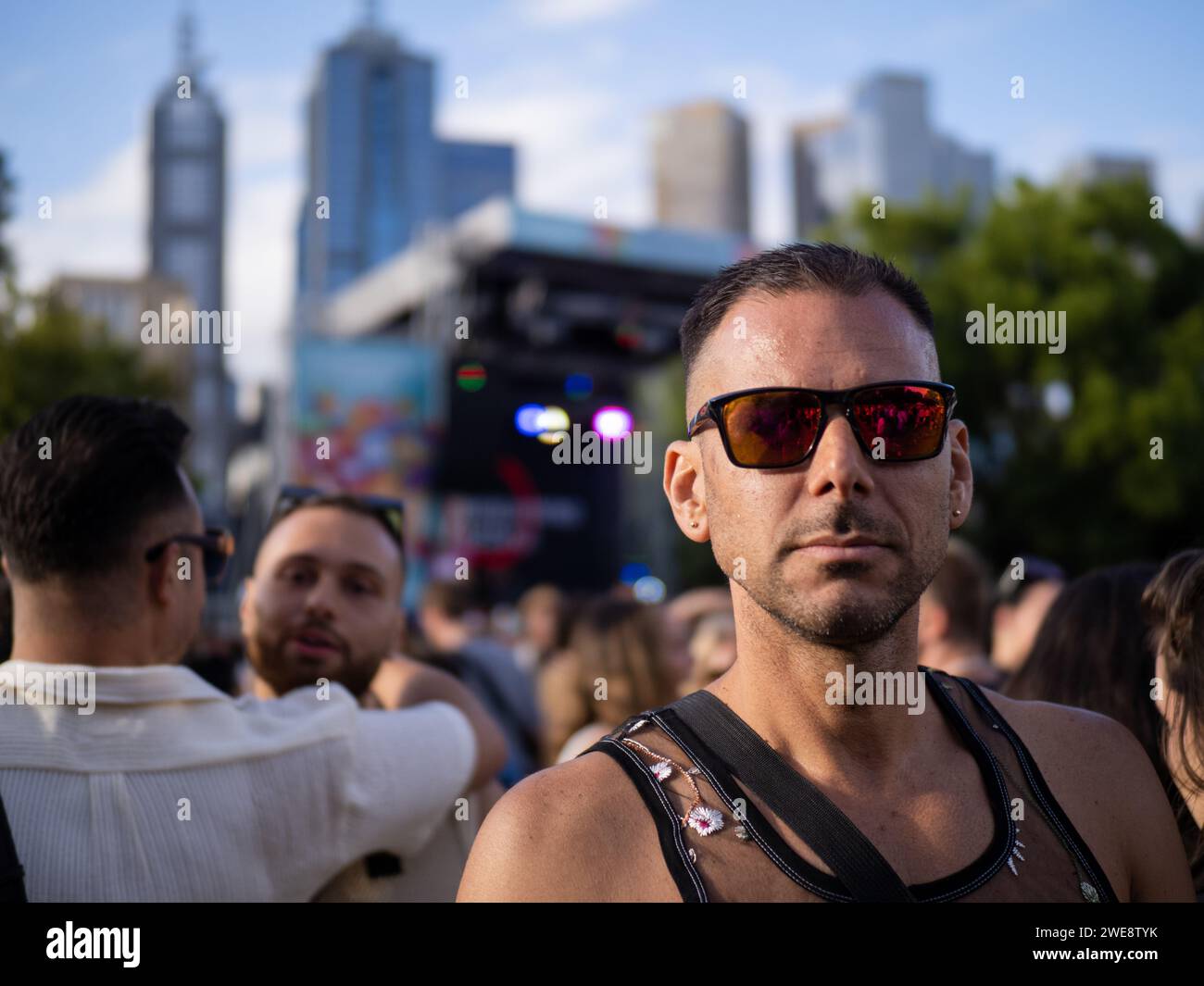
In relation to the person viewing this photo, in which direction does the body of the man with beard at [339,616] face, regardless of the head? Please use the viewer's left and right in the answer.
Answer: facing the viewer

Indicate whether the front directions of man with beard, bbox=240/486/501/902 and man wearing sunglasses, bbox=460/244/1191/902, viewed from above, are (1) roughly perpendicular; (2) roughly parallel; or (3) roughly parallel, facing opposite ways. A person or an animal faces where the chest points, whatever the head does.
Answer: roughly parallel

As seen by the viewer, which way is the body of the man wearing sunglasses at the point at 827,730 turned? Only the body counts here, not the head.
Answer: toward the camera

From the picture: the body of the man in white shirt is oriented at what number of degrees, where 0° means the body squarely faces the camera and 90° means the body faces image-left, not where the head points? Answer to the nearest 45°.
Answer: approximately 225°

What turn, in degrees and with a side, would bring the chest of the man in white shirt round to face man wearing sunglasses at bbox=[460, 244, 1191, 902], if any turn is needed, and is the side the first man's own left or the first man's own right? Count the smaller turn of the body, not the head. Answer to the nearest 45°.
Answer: approximately 90° to the first man's own right

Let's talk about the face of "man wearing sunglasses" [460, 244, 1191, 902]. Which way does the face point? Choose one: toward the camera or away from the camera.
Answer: toward the camera

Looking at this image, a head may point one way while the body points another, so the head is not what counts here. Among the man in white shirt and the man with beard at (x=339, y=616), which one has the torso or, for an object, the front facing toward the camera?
the man with beard

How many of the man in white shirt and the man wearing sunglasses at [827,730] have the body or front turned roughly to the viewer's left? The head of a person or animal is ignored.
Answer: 0
